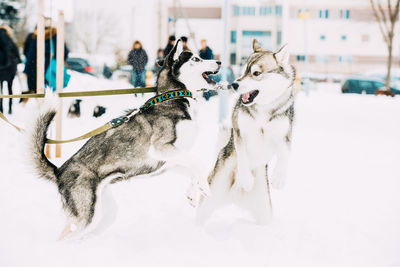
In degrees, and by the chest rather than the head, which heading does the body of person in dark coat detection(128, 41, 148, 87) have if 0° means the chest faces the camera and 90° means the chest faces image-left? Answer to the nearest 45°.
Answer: approximately 0°

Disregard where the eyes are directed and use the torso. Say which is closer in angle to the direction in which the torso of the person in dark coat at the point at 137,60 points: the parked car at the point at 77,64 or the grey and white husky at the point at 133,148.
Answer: the grey and white husky

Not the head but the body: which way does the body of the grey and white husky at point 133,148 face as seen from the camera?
to the viewer's right

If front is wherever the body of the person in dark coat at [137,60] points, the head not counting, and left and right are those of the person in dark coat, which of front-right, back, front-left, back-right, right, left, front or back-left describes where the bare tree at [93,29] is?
back

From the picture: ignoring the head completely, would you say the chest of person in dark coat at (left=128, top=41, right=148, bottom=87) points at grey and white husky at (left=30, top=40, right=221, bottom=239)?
yes

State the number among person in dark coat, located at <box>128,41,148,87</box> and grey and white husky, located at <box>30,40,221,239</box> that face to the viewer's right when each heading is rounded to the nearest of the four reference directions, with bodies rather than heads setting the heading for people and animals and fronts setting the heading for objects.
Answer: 1

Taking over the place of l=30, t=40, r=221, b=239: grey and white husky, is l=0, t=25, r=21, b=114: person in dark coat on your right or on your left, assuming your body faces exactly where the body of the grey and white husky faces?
on your left

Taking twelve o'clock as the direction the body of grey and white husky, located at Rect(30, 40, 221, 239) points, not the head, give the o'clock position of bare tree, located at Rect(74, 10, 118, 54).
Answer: The bare tree is roughly at 9 o'clock from the grey and white husky.

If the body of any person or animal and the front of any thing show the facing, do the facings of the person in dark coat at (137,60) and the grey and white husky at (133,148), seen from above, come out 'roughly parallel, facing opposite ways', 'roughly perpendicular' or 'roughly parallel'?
roughly perpendicular
